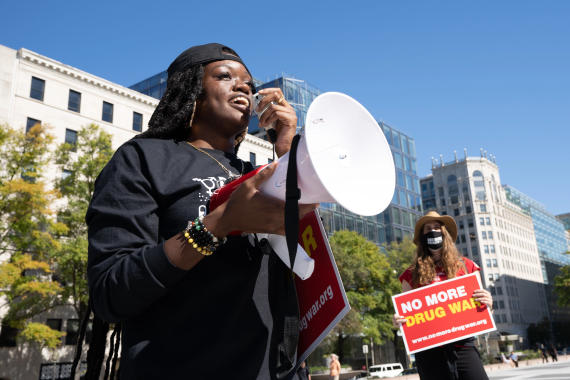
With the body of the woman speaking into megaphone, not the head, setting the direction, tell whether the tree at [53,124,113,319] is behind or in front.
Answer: behind

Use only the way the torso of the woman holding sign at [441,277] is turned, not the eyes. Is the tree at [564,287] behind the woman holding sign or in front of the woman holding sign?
behind

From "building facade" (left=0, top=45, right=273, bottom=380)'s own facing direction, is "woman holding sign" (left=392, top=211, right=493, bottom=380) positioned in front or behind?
in front

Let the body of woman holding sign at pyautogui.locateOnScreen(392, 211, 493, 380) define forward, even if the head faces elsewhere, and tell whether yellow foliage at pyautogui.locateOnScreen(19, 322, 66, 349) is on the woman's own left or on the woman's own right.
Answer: on the woman's own right

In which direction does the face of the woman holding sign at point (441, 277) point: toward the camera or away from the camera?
toward the camera

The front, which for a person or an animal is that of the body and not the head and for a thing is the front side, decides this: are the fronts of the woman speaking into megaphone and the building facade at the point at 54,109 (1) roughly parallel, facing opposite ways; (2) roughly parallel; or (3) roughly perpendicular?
roughly parallel

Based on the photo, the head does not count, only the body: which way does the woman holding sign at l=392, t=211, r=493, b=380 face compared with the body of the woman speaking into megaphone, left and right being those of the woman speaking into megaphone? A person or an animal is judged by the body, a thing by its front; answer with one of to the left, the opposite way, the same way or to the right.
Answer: to the right

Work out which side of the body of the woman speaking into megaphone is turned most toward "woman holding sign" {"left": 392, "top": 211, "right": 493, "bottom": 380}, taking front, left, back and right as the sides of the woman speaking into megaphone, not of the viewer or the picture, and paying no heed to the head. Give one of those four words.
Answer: left

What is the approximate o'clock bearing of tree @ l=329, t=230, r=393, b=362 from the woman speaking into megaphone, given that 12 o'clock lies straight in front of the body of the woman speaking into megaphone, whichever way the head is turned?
The tree is roughly at 8 o'clock from the woman speaking into megaphone.

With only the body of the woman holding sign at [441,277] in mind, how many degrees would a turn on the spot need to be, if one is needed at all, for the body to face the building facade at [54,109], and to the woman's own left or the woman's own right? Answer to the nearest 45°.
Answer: approximately 135° to the woman's own right

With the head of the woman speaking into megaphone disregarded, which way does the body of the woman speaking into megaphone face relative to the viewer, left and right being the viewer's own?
facing the viewer and to the right of the viewer

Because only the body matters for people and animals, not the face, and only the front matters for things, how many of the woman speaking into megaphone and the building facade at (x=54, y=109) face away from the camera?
0

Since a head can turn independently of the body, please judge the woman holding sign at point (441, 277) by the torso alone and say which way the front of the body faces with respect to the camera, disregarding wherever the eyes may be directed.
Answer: toward the camera
